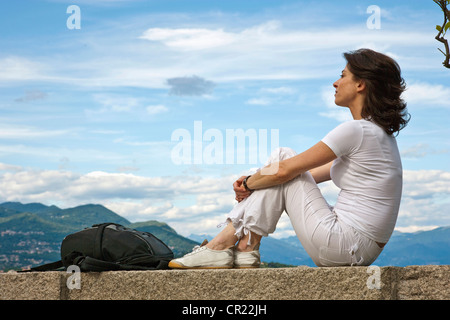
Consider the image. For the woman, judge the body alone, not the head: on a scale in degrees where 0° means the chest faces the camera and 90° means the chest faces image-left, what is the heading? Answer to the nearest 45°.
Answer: approximately 90°

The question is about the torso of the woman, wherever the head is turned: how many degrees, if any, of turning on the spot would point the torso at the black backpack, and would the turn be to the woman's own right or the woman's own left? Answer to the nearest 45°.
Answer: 0° — they already face it
